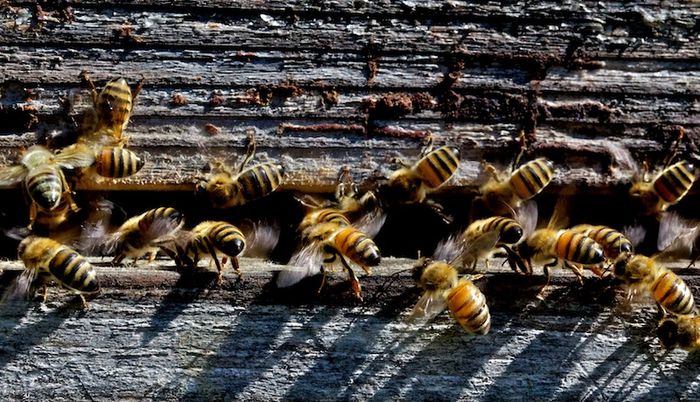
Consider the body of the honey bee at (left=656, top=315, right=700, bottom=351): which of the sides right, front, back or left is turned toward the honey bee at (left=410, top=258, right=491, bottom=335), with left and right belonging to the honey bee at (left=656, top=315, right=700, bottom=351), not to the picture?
front

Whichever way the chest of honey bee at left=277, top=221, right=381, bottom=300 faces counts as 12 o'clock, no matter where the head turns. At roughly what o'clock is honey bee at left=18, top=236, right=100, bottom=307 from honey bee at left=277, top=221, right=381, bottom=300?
honey bee at left=18, top=236, right=100, bottom=307 is roughly at 10 o'clock from honey bee at left=277, top=221, right=381, bottom=300.

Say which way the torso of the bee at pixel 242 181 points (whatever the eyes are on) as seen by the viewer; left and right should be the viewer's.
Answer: facing to the left of the viewer

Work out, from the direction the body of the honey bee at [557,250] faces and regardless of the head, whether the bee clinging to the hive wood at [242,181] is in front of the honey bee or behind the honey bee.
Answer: in front

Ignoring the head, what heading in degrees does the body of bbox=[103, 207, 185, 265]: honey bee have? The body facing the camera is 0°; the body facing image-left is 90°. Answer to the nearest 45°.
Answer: approximately 90°

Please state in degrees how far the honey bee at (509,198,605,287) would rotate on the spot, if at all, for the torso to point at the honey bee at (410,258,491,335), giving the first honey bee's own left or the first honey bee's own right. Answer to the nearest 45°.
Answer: approximately 45° to the first honey bee's own left

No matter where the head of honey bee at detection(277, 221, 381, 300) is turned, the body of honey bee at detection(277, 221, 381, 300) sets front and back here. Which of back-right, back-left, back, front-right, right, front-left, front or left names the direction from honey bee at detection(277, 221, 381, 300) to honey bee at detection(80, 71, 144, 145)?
front-left

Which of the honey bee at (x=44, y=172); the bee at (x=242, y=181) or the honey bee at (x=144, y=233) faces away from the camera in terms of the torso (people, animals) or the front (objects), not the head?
the honey bee at (x=44, y=172)

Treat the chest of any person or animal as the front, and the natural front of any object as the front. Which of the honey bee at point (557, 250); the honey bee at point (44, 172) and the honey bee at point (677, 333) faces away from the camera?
the honey bee at point (44, 172)

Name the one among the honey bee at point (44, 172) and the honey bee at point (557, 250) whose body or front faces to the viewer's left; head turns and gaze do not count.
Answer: the honey bee at point (557, 250)

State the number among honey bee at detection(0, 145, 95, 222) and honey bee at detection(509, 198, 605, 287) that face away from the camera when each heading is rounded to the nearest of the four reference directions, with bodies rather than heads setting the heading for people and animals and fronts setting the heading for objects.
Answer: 1

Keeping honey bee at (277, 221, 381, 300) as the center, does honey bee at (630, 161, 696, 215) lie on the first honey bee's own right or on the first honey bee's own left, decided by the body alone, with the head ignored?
on the first honey bee's own right

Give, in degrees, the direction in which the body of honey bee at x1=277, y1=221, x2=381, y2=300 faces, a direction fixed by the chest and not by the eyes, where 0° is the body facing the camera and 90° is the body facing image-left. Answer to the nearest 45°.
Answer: approximately 135°

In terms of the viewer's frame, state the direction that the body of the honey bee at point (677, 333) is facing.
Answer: to the viewer's left
